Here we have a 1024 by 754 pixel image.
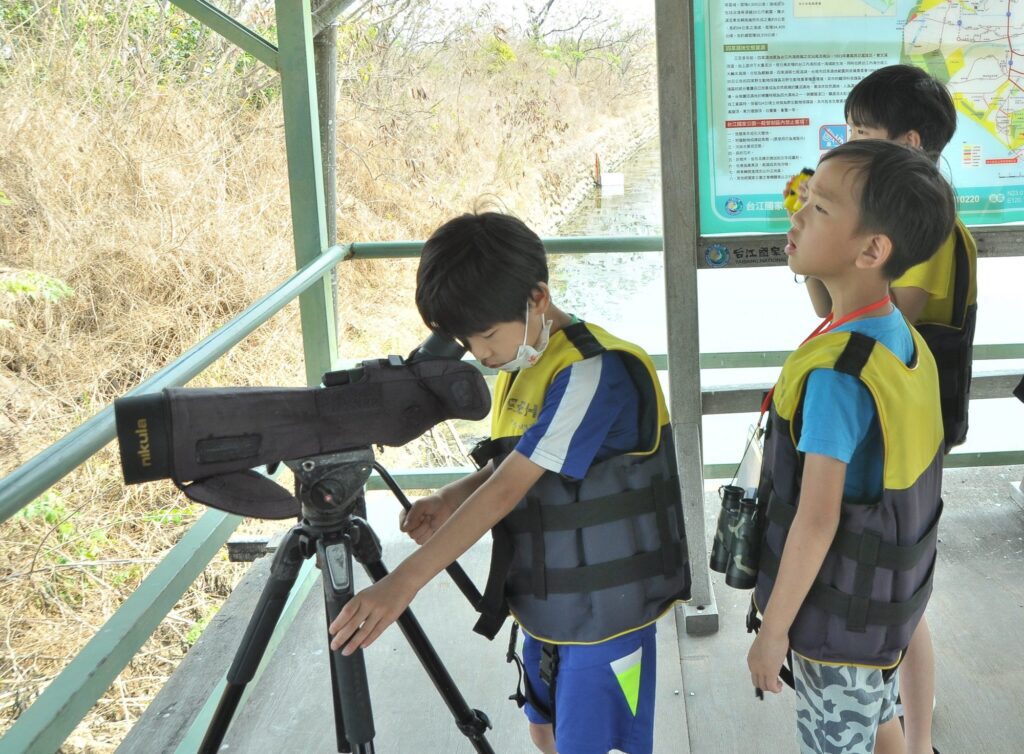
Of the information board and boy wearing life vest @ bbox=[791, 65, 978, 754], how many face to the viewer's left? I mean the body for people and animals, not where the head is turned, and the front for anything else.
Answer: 1

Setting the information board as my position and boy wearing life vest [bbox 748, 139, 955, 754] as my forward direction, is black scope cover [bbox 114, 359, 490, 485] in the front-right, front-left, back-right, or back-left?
front-right

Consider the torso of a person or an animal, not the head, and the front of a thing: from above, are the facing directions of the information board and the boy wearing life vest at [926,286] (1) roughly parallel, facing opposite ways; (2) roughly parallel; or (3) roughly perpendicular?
roughly perpendicular

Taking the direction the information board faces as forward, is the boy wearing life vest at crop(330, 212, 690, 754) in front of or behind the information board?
in front

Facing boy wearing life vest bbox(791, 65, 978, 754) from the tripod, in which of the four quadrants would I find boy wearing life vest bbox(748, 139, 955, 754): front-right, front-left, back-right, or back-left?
front-right

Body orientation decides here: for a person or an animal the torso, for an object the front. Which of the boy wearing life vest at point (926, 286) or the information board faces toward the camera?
the information board

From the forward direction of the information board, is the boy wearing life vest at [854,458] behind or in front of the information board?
in front

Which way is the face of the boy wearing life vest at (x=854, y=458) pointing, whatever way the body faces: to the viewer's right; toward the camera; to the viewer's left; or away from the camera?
to the viewer's left

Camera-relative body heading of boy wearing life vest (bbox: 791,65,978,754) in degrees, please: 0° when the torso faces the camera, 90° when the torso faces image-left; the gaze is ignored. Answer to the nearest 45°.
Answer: approximately 90°

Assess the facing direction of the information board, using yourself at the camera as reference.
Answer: facing the viewer

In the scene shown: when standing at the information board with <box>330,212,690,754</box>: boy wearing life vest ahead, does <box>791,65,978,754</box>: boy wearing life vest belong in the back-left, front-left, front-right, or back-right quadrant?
front-left

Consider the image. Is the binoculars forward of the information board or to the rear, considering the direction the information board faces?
forward

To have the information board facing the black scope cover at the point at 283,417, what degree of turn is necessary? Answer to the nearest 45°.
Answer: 0° — it already faces it
